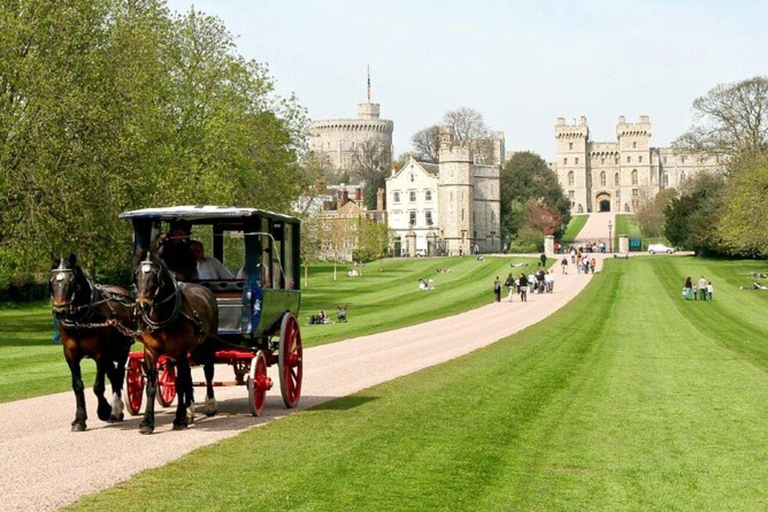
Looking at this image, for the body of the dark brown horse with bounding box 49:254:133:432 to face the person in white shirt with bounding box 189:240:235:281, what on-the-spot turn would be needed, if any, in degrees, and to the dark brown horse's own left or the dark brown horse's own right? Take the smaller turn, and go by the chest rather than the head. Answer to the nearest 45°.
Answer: approximately 180°

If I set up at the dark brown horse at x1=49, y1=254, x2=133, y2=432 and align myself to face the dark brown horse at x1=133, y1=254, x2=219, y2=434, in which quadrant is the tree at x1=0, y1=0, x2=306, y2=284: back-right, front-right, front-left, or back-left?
back-left

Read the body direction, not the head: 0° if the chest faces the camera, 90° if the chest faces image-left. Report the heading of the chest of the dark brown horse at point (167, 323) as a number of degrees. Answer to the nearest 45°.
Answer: approximately 45°

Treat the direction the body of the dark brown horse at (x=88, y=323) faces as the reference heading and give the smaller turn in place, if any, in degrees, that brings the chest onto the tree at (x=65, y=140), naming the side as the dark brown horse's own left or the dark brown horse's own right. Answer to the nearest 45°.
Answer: approximately 135° to the dark brown horse's own right

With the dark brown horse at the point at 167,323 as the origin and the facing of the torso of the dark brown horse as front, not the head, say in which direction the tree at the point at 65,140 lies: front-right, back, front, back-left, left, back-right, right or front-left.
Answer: back-right

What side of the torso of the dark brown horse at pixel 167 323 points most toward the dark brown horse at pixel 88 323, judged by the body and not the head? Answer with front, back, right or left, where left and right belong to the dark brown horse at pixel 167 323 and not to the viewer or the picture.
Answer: right

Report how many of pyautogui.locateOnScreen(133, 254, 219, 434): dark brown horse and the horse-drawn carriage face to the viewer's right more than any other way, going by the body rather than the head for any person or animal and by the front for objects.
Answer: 0

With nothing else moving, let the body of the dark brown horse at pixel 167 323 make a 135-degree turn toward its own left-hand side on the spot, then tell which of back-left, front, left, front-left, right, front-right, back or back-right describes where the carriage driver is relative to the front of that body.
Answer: left

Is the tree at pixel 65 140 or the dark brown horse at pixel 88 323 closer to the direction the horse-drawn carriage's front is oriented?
the dark brown horse
